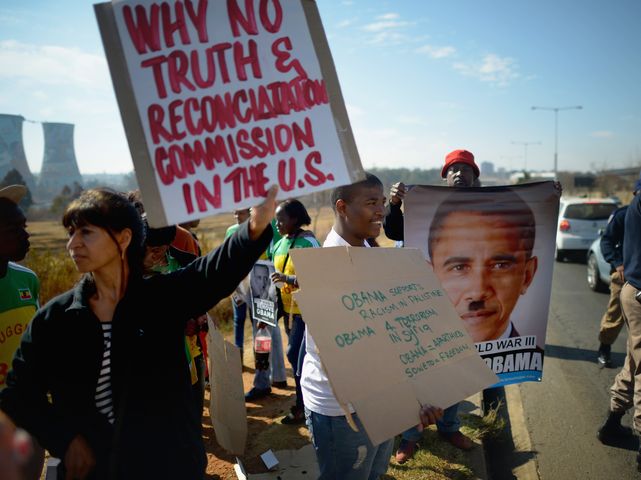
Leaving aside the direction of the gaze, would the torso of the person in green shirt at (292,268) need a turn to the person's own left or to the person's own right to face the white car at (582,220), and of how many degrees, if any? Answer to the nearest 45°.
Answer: approximately 180°

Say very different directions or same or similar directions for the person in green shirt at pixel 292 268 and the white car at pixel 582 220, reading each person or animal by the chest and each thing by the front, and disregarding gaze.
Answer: very different directions

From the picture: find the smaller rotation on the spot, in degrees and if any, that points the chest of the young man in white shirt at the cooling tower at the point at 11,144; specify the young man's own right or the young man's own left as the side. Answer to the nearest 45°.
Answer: approximately 180°

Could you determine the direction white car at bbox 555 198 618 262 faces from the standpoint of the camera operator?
facing away from the viewer

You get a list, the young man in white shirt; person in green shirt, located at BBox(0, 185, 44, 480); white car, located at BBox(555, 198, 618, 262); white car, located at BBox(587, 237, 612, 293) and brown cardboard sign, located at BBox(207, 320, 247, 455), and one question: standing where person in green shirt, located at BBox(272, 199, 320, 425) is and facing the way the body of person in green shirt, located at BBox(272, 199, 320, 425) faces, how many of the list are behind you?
2

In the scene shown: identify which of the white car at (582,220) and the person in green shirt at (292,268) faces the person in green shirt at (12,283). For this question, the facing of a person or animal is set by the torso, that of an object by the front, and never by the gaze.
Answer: the person in green shirt at (292,268)

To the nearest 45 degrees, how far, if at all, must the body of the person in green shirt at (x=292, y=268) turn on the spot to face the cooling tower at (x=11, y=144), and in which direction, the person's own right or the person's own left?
approximately 90° to the person's own right

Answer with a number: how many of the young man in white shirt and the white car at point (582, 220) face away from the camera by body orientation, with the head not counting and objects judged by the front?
1

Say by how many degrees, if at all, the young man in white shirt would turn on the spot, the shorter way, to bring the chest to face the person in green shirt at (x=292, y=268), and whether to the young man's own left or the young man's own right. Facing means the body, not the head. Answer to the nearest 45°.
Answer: approximately 135° to the young man's own left

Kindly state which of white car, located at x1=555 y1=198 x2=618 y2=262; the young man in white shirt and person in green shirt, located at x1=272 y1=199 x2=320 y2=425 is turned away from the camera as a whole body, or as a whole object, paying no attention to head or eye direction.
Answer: the white car

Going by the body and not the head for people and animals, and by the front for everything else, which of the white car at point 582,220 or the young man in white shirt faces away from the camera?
the white car

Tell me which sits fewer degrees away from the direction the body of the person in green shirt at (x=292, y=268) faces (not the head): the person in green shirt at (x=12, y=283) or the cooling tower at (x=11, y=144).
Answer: the person in green shirt

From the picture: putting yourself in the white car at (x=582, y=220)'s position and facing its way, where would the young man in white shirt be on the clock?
The young man in white shirt is roughly at 6 o'clock from the white car.

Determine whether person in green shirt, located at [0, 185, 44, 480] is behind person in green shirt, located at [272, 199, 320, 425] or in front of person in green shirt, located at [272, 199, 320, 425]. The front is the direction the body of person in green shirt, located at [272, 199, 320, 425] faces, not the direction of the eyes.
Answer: in front

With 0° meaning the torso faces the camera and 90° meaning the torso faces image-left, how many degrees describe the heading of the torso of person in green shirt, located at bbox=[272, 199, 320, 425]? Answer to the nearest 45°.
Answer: approximately 45°
